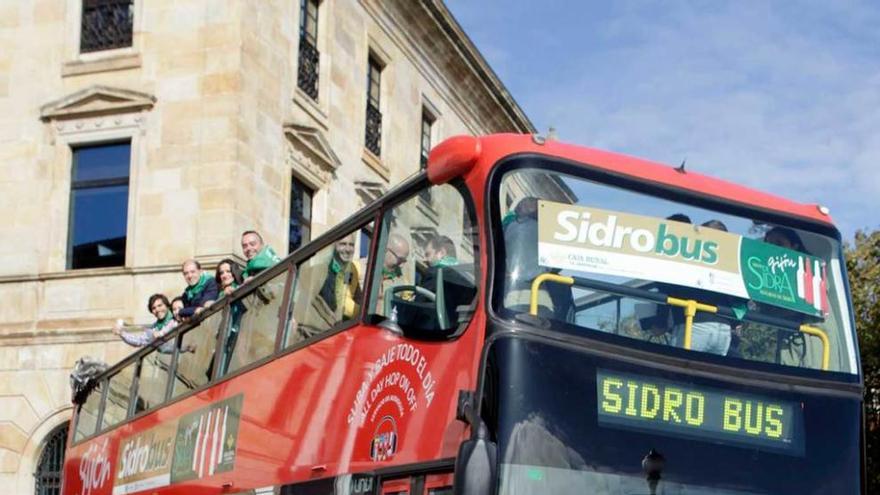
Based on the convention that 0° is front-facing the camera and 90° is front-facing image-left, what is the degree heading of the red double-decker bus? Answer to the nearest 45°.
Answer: approximately 315°

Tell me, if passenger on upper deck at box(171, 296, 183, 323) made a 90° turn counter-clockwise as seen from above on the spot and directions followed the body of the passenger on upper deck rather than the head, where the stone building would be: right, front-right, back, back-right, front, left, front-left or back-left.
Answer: back-left

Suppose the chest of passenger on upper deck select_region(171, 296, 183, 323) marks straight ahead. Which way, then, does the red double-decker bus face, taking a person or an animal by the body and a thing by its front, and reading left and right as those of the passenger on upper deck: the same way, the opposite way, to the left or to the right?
to the left

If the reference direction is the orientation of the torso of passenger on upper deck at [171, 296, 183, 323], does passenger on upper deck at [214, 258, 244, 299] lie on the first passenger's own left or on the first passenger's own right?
on the first passenger's own left
